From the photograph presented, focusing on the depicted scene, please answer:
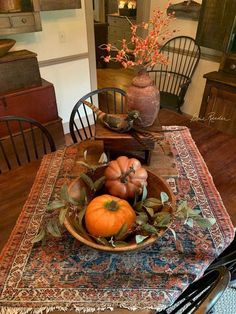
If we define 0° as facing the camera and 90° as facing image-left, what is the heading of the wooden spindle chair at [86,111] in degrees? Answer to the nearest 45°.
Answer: approximately 315°

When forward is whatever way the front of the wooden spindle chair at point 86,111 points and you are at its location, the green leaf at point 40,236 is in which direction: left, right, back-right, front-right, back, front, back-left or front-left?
front-right

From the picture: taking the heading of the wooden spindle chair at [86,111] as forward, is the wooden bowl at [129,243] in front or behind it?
in front

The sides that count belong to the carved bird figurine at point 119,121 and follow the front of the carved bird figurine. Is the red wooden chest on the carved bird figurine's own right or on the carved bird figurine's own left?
on the carved bird figurine's own left

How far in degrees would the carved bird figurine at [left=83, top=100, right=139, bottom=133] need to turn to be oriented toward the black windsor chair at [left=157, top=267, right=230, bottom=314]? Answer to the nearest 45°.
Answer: approximately 90° to its right

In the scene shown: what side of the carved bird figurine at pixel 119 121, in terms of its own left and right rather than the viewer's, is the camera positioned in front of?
right

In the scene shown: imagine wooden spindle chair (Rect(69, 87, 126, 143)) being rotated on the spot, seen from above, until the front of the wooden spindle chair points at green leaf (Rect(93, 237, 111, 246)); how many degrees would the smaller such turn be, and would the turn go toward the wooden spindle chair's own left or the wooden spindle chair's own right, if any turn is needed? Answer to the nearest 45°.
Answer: approximately 45° to the wooden spindle chair's own right

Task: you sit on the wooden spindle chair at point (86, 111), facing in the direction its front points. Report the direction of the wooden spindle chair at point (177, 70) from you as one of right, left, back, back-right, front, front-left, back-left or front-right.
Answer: left

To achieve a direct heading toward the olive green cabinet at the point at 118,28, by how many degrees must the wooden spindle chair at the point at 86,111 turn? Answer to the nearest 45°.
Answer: approximately 135° to its left

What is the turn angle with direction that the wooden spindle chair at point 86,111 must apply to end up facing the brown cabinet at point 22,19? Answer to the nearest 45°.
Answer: approximately 180°

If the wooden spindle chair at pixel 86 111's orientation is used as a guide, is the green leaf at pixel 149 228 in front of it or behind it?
in front

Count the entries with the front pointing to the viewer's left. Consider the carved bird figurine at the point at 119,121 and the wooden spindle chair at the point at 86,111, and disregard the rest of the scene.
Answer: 0
